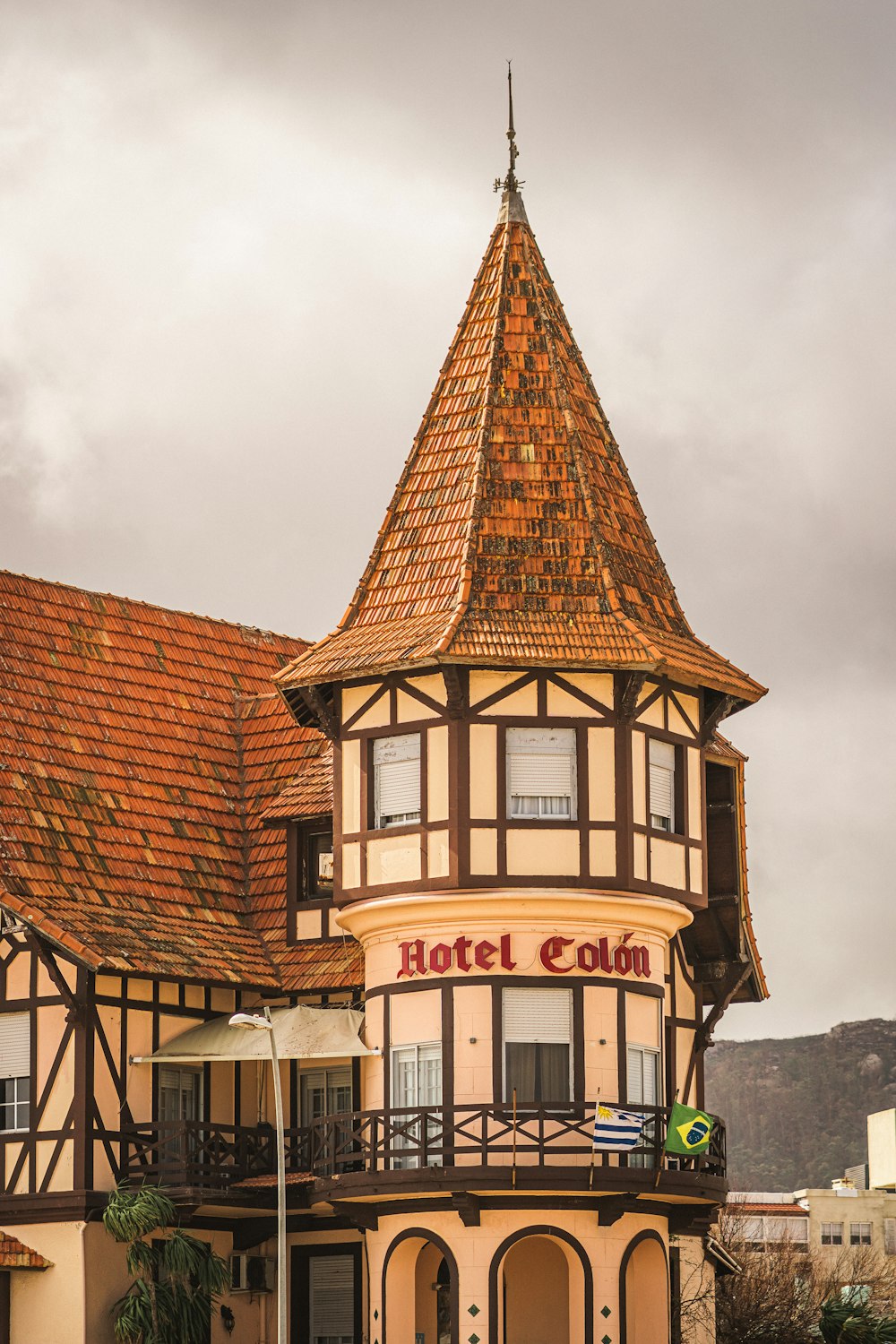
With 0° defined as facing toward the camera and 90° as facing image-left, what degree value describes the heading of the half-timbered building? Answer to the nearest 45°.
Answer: approximately 0°

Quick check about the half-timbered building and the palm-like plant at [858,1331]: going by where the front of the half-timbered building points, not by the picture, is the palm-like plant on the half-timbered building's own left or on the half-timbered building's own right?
on the half-timbered building's own left

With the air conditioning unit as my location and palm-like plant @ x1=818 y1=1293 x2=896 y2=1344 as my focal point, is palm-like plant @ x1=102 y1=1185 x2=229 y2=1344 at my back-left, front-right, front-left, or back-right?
back-right
